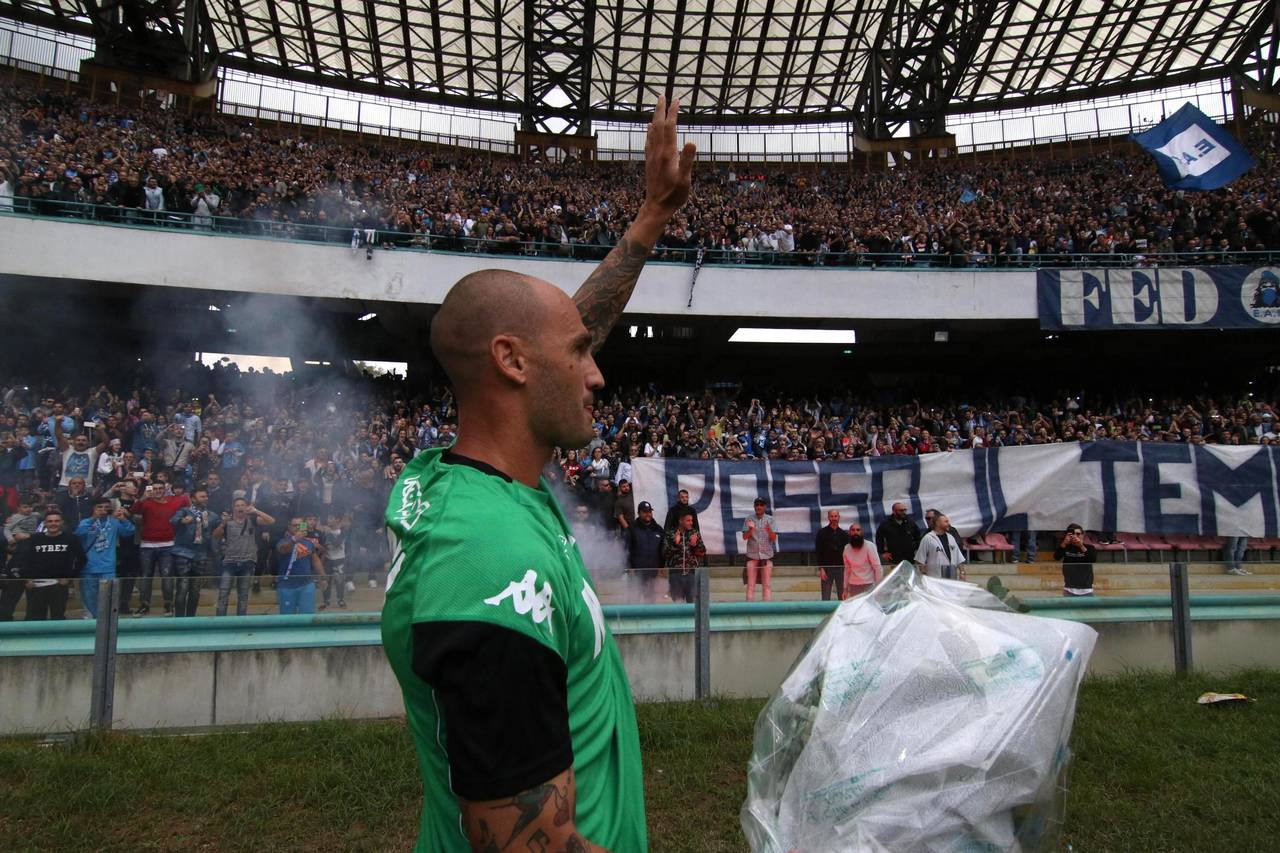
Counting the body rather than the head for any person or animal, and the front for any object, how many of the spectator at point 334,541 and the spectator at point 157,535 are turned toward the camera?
2

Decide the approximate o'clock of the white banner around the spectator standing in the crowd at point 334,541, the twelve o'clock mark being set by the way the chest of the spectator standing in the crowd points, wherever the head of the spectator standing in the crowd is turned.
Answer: The white banner is roughly at 9 o'clock from the spectator standing in the crowd.

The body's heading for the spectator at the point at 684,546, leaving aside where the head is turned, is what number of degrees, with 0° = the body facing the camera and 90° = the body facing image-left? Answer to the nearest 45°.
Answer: approximately 0°

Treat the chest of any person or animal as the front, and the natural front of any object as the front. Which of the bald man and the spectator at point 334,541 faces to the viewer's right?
the bald man

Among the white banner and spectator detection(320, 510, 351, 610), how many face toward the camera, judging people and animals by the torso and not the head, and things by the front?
2

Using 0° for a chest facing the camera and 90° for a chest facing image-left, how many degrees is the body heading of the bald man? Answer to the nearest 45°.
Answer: approximately 270°
